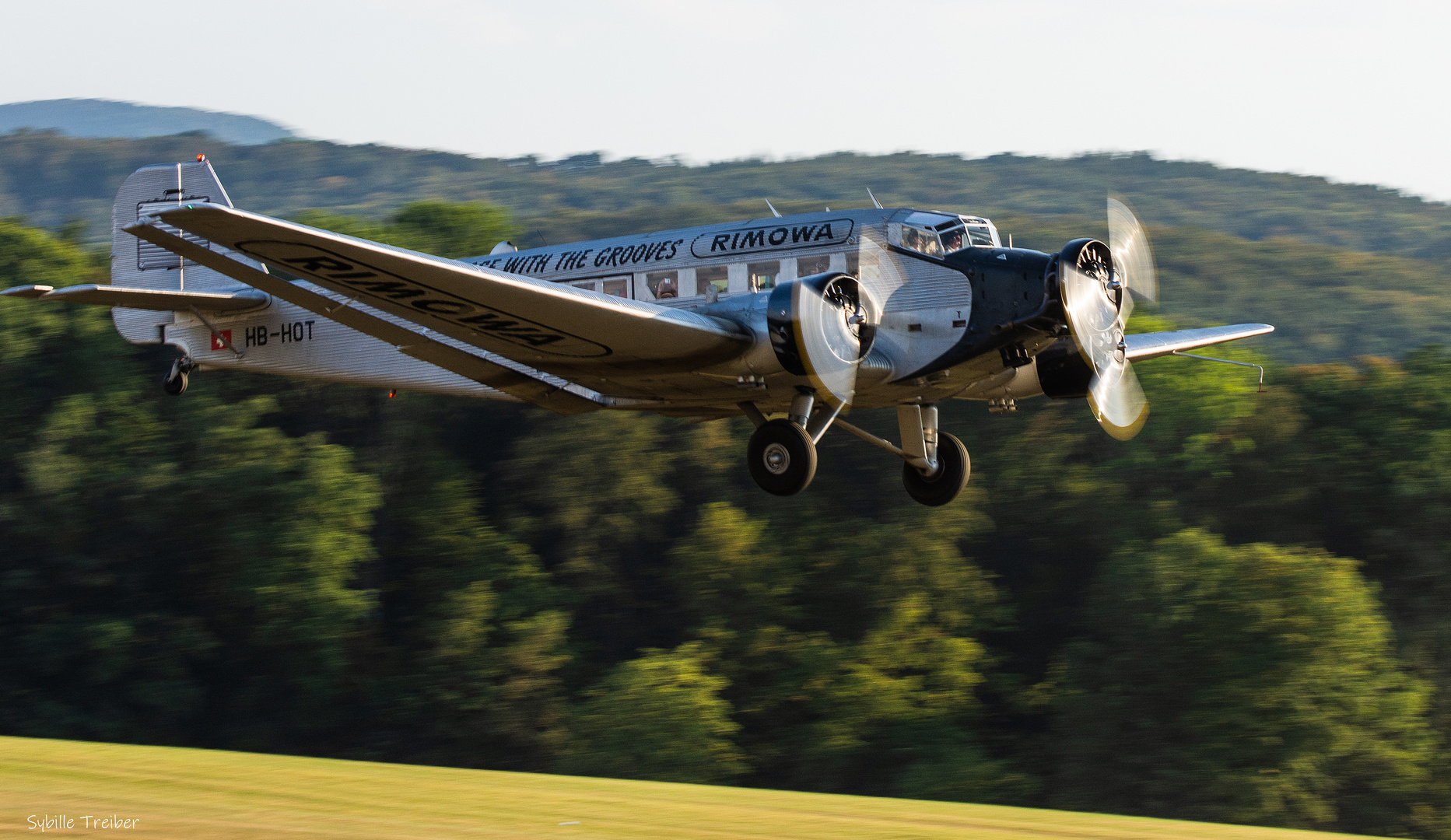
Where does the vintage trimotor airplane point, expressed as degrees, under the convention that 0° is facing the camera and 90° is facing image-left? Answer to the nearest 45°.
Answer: approximately 315°

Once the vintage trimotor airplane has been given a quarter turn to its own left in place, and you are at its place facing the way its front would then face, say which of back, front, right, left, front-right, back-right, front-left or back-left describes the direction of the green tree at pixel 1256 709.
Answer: front

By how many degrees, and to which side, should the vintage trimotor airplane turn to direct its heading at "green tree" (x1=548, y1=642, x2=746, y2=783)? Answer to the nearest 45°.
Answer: approximately 135° to its left
